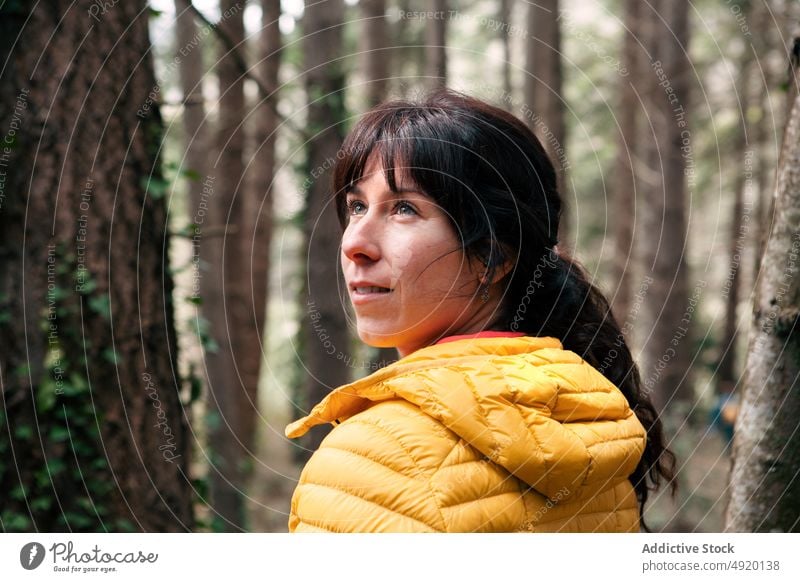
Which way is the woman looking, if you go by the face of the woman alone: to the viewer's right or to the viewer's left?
to the viewer's left

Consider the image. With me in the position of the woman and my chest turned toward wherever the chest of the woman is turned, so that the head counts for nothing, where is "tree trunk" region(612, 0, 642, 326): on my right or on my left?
on my right
